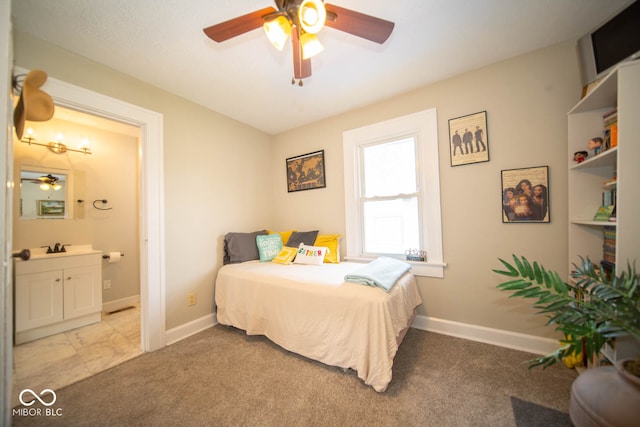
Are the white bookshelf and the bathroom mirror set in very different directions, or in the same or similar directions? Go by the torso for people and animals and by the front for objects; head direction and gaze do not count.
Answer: very different directions

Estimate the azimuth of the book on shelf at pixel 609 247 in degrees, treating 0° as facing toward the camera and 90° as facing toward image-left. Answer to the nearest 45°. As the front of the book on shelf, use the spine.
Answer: approximately 45°

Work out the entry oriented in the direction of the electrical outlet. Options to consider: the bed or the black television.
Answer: the black television

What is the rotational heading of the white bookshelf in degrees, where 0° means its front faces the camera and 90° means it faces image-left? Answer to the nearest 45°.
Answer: approximately 45°

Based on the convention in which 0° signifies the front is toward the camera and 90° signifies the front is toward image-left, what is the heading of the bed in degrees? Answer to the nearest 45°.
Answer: approximately 315°

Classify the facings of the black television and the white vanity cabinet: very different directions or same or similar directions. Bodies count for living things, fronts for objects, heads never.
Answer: very different directions

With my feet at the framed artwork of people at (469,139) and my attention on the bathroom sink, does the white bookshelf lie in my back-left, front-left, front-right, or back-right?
back-left
